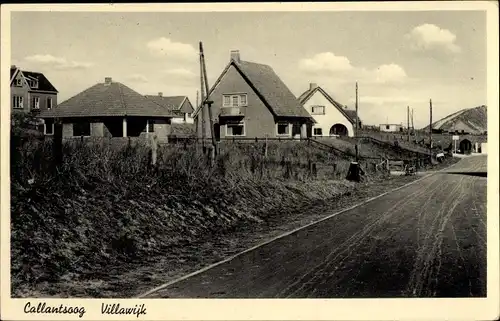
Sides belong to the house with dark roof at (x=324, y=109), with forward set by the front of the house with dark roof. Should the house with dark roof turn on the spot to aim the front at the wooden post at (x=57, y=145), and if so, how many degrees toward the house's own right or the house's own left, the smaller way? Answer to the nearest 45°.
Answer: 0° — it already faces it

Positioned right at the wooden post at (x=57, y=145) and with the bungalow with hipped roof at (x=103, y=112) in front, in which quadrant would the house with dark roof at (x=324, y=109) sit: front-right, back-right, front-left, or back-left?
front-right

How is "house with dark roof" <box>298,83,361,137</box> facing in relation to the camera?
toward the camera
